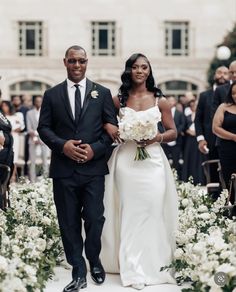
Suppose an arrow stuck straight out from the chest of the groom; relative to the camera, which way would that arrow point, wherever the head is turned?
toward the camera

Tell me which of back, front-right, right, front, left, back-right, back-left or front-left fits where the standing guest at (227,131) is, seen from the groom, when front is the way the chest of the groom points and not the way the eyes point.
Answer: back-left

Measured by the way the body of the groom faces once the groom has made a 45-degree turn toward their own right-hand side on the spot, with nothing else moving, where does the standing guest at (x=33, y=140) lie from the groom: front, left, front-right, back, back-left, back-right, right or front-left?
back-right

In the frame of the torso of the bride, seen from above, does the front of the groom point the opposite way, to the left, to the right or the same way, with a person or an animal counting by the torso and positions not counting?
the same way

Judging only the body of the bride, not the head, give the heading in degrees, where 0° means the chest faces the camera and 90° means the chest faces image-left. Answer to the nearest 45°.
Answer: approximately 0°

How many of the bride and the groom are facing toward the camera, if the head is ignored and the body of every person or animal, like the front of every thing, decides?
2

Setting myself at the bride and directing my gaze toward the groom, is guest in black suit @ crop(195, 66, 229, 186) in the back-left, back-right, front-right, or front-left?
back-right

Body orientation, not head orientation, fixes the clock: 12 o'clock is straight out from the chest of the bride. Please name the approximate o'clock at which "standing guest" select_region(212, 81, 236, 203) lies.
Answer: The standing guest is roughly at 7 o'clock from the bride.

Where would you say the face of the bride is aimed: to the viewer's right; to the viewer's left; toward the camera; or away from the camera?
toward the camera
